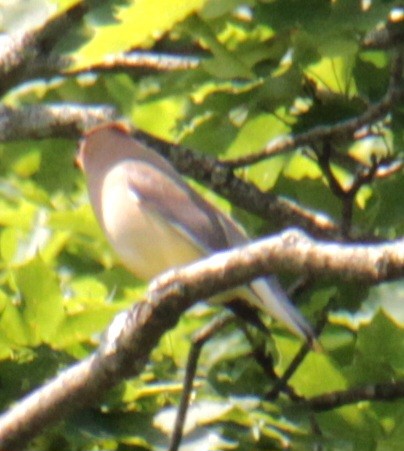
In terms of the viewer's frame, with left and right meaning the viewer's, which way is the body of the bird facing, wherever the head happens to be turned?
facing to the left of the viewer
